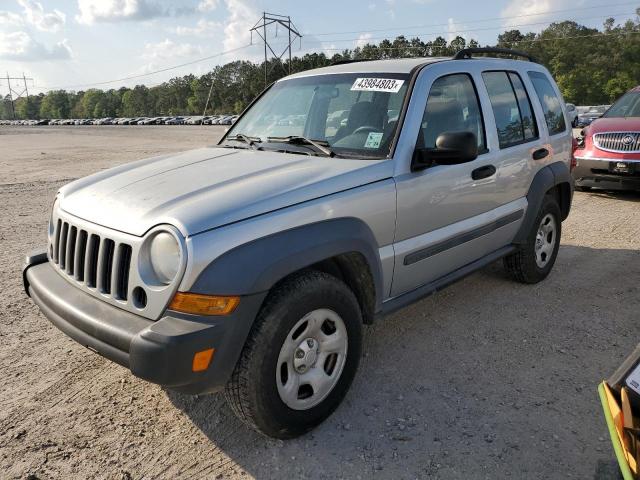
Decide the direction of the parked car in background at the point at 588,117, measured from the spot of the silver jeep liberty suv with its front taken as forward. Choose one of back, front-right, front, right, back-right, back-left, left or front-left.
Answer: back

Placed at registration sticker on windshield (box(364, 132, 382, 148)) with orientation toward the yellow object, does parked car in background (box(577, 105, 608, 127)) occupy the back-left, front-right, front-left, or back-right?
back-left

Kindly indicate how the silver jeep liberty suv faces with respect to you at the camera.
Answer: facing the viewer and to the left of the viewer

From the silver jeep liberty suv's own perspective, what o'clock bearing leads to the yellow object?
The yellow object is roughly at 9 o'clock from the silver jeep liberty suv.

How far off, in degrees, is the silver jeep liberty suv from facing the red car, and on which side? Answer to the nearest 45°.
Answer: approximately 180°
